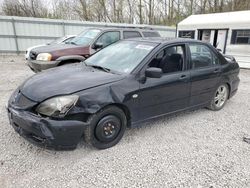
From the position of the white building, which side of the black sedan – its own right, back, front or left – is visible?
back

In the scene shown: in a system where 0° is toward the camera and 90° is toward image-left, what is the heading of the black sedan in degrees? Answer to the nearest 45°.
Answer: approximately 45°
